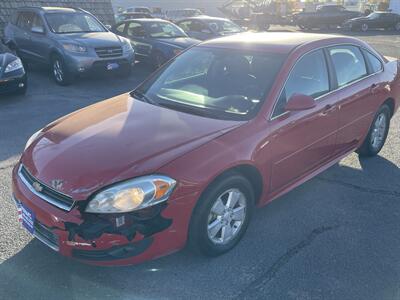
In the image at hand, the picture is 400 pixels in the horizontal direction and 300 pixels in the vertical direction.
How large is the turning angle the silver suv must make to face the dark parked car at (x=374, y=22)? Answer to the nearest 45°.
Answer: approximately 90° to its left

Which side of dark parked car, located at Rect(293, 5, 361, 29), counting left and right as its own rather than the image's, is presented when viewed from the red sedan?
left

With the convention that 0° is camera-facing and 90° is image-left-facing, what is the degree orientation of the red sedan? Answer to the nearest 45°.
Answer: approximately 45°

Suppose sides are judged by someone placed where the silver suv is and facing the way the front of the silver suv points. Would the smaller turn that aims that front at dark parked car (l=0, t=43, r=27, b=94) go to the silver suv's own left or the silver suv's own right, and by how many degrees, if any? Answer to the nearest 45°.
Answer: approximately 90° to the silver suv's own right

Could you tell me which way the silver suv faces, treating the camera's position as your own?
facing the viewer and to the right of the viewer

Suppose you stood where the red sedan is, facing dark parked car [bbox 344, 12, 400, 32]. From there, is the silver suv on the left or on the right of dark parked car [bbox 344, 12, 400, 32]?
left

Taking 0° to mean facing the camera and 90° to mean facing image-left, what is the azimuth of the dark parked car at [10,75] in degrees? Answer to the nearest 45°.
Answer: approximately 315°

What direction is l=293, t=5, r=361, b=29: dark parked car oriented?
to the viewer's left

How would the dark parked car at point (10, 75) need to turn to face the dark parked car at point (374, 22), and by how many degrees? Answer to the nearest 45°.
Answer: approximately 90° to its left

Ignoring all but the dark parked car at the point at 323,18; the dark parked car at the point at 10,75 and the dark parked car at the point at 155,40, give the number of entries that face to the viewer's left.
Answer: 1

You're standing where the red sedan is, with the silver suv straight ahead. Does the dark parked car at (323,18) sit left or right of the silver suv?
right

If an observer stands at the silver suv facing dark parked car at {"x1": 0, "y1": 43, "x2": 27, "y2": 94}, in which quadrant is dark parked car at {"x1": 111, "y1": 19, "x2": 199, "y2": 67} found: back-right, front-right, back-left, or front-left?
back-left
